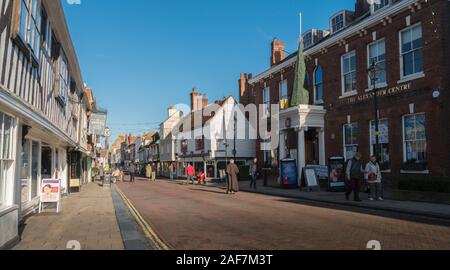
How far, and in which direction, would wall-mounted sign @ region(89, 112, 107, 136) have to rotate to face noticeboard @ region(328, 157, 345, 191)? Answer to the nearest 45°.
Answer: approximately 45° to its left

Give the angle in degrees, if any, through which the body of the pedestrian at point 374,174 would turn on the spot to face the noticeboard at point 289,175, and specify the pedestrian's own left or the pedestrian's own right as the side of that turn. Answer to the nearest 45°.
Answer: approximately 135° to the pedestrian's own right

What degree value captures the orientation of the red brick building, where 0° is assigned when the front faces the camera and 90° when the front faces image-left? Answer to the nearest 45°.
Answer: approximately 45°

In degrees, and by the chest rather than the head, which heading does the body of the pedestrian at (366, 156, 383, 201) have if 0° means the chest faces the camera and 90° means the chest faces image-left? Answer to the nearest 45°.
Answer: approximately 0°

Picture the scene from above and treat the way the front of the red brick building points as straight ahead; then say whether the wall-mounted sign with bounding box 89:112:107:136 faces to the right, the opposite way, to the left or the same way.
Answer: to the left

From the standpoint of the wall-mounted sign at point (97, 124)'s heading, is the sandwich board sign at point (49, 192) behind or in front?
in front

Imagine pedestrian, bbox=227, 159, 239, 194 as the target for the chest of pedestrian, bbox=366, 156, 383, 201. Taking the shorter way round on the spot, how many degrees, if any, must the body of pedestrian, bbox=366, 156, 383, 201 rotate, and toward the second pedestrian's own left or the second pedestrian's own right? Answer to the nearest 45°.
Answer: approximately 135° to the second pedestrian's own right

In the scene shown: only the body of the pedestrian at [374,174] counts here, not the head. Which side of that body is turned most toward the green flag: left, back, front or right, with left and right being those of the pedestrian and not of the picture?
back

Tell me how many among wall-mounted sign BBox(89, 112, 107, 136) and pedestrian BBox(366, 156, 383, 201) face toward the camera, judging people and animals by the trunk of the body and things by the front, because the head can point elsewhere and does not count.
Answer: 2
